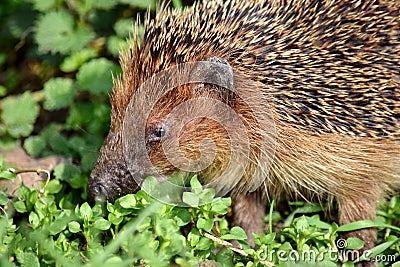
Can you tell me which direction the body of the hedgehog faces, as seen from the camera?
to the viewer's left
